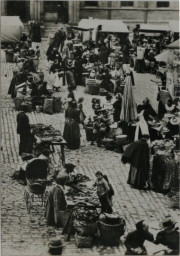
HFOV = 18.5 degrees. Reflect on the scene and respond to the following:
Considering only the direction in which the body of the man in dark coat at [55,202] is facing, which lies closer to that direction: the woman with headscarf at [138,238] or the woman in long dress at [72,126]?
the woman in long dress

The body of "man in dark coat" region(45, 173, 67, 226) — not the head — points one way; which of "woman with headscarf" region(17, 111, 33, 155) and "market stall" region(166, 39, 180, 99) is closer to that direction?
the market stall

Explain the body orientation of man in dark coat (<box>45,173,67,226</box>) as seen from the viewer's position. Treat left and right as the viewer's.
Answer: facing away from the viewer and to the right of the viewer

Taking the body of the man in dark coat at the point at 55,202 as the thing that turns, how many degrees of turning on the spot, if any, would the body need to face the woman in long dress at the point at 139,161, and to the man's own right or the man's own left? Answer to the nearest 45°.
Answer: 0° — they already face them

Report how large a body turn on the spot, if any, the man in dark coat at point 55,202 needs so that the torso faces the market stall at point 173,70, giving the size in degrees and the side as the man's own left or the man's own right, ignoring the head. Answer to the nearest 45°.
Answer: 0° — they already face it

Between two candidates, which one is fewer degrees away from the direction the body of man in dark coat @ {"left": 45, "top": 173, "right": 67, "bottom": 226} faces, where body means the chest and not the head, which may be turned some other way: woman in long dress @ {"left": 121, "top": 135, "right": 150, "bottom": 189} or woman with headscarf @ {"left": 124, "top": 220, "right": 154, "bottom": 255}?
the woman in long dress

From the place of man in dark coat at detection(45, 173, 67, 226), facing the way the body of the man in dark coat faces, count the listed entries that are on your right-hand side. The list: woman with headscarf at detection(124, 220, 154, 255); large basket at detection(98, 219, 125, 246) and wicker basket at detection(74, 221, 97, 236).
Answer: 3

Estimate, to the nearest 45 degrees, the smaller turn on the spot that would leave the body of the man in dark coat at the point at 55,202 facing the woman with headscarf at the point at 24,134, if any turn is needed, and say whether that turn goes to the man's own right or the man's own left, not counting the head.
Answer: approximately 45° to the man's own left
